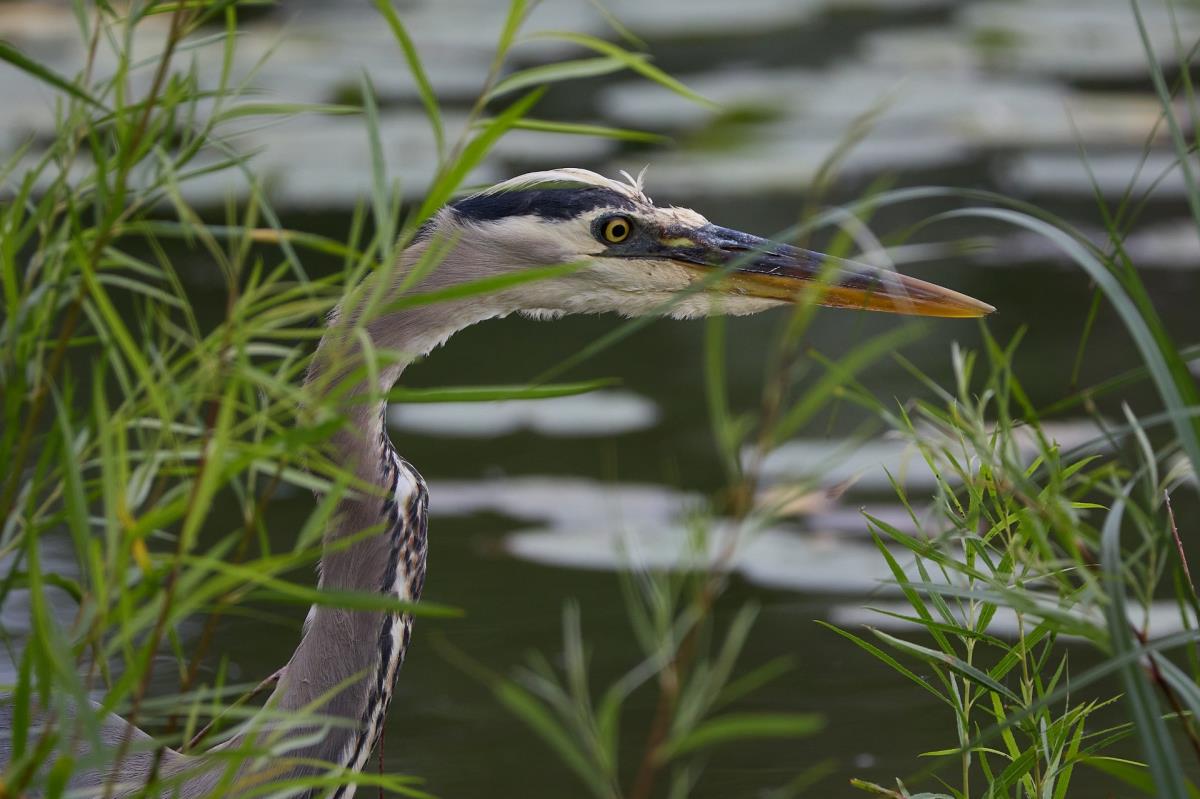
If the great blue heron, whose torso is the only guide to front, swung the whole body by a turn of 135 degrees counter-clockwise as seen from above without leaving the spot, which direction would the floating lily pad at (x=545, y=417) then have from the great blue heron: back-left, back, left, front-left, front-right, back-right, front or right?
front-right

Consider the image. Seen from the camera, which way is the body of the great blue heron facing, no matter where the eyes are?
to the viewer's right
